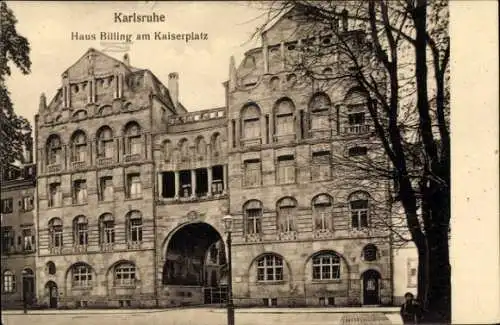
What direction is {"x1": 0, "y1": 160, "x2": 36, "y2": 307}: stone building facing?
toward the camera

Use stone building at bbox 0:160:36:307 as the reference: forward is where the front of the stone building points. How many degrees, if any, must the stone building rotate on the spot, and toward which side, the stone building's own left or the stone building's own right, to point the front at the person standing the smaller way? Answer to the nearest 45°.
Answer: approximately 45° to the stone building's own left
